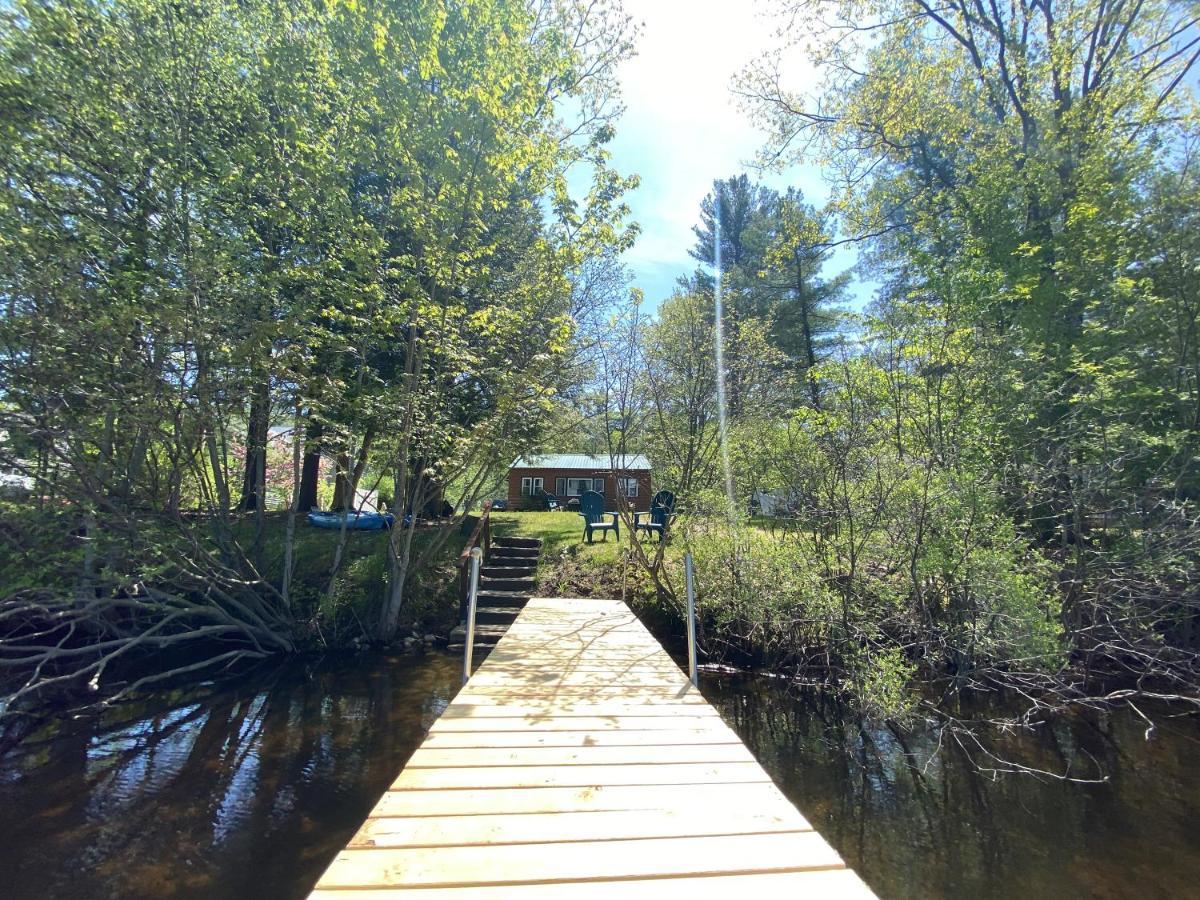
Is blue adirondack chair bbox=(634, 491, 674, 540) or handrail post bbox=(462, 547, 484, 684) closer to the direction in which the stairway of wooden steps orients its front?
the handrail post

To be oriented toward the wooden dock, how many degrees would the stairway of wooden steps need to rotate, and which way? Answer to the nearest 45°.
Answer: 0° — it already faces it

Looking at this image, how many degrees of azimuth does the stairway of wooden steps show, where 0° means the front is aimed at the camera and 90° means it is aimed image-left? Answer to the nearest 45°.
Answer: approximately 0°

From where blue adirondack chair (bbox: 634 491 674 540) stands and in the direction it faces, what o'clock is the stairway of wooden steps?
The stairway of wooden steps is roughly at 1 o'clock from the blue adirondack chair.

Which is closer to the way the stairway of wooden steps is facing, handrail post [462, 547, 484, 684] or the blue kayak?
the handrail post

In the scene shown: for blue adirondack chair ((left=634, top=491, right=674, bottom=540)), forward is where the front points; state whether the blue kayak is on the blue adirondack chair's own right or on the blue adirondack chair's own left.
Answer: on the blue adirondack chair's own right

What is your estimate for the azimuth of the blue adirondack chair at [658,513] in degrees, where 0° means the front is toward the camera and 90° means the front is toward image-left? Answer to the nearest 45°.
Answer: approximately 45°

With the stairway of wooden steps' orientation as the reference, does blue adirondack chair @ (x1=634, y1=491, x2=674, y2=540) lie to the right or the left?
on its left

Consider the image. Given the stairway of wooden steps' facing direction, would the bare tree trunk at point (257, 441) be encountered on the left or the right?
on its right
